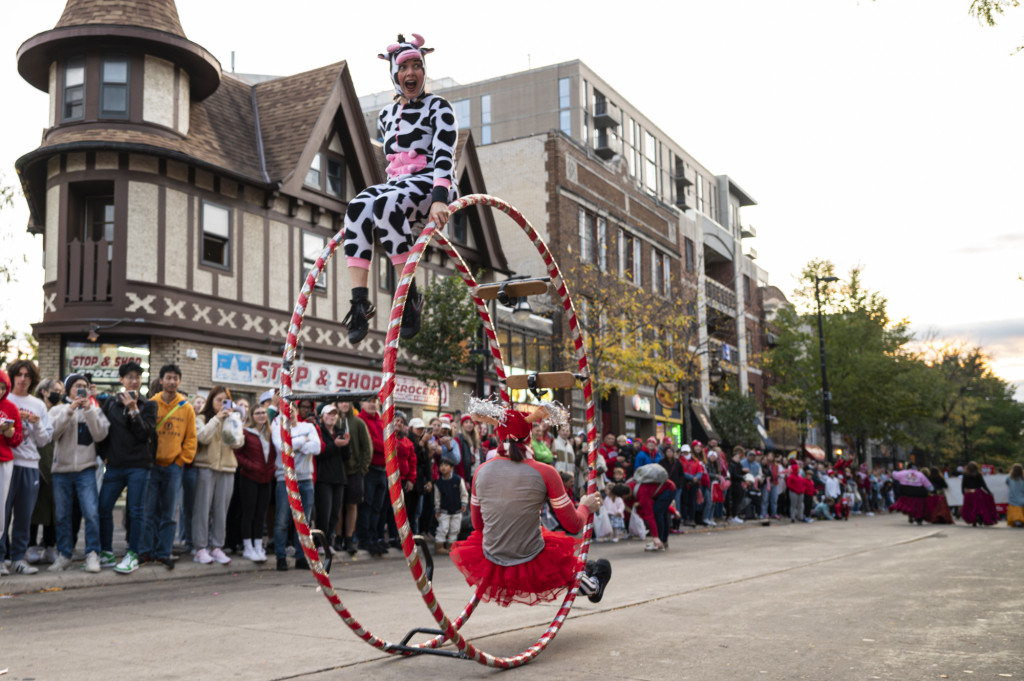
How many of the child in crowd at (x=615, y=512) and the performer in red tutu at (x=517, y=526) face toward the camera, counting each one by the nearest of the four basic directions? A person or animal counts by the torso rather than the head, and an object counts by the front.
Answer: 1

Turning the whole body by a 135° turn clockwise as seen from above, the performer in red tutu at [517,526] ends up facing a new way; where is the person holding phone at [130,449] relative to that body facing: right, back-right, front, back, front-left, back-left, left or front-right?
back

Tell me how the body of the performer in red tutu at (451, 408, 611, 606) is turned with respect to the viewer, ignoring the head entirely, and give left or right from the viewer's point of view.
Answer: facing away from the viewer

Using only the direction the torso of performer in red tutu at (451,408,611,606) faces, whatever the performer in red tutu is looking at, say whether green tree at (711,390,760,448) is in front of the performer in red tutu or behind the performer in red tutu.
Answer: in front

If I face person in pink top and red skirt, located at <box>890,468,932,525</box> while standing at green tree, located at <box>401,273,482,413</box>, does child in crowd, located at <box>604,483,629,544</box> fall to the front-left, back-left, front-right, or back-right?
front-right

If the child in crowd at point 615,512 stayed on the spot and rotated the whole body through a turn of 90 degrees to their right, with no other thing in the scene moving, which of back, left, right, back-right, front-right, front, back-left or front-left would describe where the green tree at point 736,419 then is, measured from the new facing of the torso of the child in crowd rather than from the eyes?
right

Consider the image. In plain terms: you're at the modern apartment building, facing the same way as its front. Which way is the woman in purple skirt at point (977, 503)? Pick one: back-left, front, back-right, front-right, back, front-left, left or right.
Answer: front

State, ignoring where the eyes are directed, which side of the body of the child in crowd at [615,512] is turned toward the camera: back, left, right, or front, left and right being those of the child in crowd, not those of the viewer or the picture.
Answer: front

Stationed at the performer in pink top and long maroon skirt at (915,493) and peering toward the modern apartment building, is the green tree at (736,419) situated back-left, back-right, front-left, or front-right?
front-right

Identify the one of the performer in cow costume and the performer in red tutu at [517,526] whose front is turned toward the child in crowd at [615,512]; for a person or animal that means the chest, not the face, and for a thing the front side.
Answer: the performer in red tutu

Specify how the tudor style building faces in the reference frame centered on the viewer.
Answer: facing the viewer and to the right of the viewer

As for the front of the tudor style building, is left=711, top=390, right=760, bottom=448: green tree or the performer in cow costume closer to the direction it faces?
the performer in cow costume

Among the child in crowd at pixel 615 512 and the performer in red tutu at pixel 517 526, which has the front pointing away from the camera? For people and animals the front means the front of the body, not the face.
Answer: the performer in red tutu

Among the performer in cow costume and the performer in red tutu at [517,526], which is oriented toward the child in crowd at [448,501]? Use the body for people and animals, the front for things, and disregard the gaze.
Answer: the performer in red tutu

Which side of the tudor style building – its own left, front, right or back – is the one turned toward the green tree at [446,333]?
front
